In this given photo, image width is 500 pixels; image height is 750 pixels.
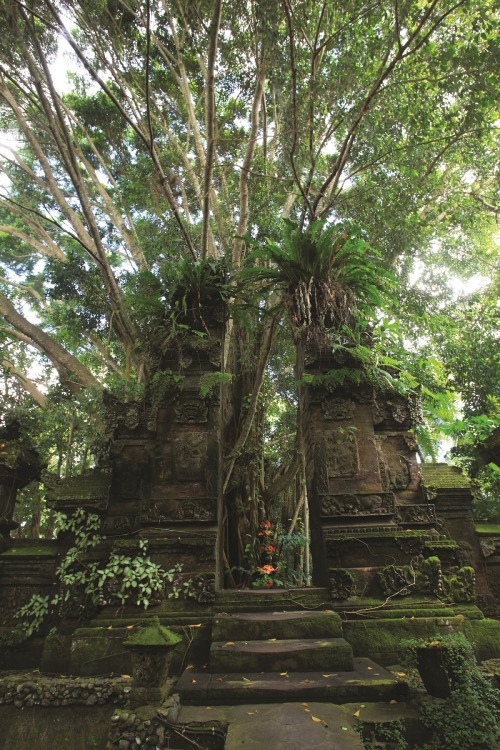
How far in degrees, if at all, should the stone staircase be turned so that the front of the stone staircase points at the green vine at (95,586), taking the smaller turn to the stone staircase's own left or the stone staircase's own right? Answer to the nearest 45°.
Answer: approximately 90° to the stone staircase's own right

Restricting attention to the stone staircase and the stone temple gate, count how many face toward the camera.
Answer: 2

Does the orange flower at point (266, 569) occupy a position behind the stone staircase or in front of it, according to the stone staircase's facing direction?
behind

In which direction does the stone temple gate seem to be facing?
toward the camera

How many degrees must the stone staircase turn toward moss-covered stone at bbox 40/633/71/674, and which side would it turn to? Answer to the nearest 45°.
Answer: approximately 90° to its right

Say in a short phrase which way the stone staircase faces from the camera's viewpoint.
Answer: facing the viewer

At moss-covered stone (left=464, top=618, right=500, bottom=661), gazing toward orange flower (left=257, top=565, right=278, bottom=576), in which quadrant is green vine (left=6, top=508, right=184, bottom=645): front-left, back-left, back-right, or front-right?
front-left

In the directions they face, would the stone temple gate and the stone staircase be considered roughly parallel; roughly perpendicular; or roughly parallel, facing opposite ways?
roughly parallel

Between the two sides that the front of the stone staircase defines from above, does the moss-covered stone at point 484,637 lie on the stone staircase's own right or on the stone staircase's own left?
on the stone staircase's own left
